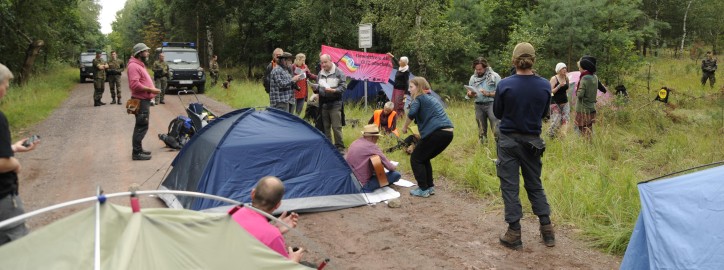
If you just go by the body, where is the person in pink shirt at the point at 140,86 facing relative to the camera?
to the viewer's right

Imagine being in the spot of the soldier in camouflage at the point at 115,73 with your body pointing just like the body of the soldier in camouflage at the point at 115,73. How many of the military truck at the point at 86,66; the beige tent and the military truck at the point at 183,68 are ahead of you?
1

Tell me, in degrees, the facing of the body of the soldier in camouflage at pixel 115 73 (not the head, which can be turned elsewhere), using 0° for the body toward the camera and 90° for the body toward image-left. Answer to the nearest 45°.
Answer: approximately 0°

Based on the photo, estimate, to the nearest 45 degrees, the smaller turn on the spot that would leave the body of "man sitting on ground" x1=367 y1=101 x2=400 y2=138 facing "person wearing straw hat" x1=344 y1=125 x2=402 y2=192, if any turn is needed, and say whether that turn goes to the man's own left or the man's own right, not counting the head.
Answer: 0° — they already face them

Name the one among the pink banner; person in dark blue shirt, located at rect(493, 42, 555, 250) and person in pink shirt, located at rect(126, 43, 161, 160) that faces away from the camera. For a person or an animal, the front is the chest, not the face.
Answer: the person in dark blue shirt

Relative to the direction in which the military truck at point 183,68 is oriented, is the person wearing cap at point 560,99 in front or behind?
in front

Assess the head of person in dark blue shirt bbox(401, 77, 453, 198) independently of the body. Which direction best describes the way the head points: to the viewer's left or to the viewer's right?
to the viewer's left

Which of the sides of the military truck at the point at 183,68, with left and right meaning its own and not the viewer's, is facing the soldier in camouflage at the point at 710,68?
left

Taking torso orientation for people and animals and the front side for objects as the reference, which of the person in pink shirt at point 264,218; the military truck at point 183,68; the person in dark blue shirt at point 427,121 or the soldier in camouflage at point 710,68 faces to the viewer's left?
the person in dark blue shirt

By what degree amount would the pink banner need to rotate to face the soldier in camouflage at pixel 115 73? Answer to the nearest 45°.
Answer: approximately 90° to its right

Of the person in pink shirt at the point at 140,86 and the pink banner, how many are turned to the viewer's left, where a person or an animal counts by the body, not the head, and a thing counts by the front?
0

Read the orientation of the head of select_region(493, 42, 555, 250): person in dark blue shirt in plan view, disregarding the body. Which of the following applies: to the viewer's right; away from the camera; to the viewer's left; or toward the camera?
away from the camera

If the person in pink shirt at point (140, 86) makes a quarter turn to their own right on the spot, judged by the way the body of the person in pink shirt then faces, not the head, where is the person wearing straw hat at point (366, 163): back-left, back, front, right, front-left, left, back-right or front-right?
front-left

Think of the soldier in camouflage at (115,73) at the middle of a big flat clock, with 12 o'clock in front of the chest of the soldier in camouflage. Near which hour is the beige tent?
The beige tent is roughly at 12 o'clock from the soldier in camouflage.

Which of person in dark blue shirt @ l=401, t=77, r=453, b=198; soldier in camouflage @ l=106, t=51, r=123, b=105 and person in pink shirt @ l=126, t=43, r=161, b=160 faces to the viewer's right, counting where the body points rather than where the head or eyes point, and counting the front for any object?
the person in pink shirt

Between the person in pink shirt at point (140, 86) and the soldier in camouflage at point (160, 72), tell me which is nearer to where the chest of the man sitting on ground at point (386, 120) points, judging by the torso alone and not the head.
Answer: the person in pink shirt
